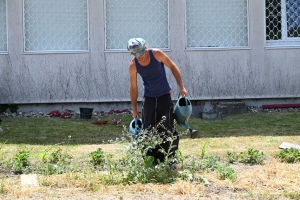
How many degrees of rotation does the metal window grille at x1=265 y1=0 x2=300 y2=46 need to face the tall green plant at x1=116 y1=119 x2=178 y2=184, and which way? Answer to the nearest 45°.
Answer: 0° — it already faces it

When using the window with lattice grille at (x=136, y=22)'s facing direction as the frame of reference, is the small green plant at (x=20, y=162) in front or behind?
in front

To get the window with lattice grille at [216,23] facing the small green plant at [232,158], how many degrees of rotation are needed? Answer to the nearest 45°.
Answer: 0° — it already faces it

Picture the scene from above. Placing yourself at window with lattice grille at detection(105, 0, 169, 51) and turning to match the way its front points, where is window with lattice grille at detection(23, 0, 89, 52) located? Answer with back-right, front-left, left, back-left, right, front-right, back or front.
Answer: right

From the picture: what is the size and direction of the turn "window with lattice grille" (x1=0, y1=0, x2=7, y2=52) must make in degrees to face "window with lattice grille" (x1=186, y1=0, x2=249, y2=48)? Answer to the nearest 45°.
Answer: approximately 90° to its left

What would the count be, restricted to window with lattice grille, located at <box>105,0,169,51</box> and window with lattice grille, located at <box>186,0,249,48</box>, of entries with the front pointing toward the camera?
2

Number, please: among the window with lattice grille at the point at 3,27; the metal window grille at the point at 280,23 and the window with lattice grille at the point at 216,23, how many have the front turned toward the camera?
3

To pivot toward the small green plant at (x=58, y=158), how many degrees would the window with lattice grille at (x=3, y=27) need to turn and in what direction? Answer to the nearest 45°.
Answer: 0° — it already faces it

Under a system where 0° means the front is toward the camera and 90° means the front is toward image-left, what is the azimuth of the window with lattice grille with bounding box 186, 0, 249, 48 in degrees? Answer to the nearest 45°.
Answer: approximately 0°

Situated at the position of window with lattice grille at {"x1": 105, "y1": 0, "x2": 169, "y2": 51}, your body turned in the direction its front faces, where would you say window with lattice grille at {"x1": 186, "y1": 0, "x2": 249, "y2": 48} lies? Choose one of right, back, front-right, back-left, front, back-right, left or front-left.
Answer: left

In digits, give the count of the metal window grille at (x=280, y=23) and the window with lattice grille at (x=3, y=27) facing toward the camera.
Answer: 2
